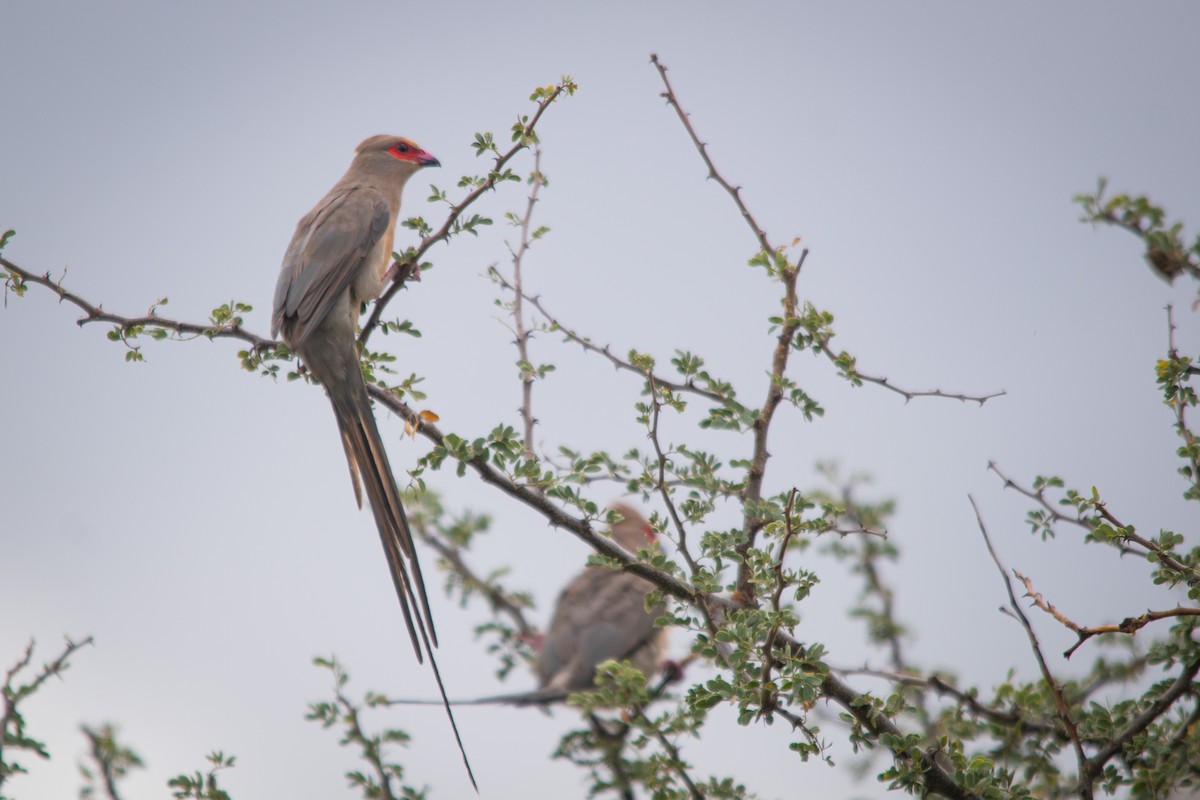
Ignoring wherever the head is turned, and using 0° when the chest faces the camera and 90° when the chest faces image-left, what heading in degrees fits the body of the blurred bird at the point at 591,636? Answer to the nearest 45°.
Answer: approximately 270°
